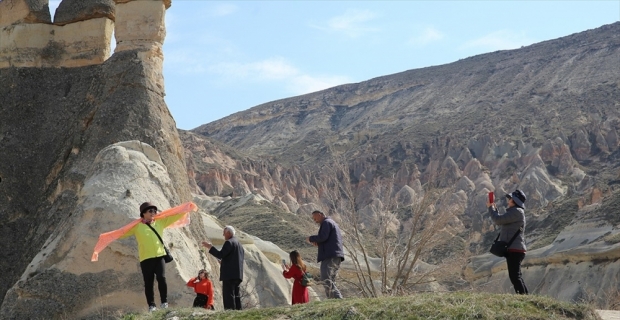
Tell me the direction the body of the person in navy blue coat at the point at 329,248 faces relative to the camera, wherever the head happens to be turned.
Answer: to the viewer's left

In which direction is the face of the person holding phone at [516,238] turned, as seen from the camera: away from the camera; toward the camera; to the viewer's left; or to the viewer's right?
to the viewer's left

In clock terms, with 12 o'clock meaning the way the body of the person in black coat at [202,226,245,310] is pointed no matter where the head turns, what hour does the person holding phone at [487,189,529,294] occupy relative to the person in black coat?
The person holding phone is roughly at 5 o'clock from the person in black coat.

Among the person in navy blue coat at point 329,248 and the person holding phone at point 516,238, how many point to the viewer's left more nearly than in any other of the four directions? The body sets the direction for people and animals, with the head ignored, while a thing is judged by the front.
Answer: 2

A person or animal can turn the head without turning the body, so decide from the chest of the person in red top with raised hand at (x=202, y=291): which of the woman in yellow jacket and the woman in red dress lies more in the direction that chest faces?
the woman in yellow jacket

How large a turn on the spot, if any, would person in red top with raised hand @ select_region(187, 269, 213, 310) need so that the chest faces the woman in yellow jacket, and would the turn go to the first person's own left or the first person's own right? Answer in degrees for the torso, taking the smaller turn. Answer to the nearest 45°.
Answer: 0° — they already face them

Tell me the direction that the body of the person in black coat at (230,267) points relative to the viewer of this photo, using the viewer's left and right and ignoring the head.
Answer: facing away from the viewer and to the left of the viewer

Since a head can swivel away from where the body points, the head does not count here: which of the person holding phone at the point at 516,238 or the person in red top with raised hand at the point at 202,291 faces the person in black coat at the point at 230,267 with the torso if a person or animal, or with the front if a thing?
the person holding phone at the point at 516,238

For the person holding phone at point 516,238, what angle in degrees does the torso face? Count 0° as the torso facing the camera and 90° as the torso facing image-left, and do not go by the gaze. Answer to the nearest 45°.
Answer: approximately 90°
